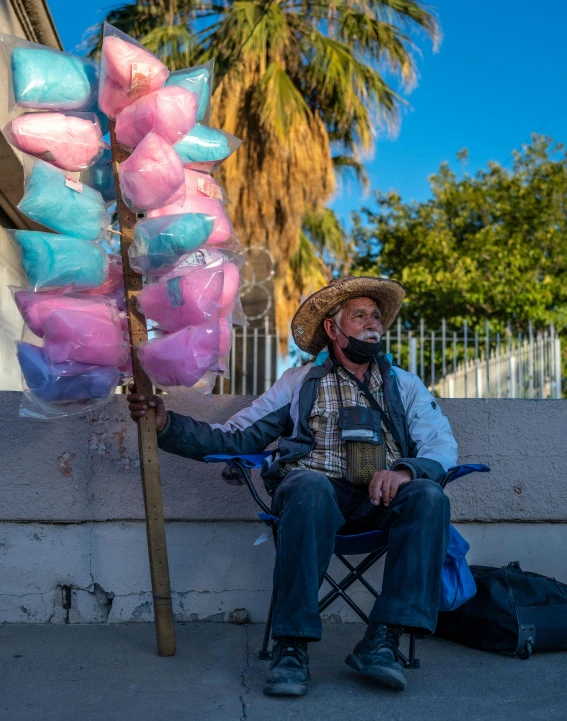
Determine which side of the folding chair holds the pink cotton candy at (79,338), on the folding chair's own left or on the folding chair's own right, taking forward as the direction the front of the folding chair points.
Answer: on the folding chair's own right

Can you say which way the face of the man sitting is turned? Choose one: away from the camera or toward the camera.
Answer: toward the camera

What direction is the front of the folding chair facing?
toward the camera

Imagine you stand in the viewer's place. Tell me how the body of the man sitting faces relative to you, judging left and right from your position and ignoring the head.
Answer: facing the viewer

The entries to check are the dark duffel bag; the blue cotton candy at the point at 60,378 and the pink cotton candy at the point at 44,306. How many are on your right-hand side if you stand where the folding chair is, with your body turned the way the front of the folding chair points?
2

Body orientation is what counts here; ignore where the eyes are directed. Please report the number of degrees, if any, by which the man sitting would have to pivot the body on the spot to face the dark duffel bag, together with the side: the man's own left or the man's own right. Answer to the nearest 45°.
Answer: approximately 90° to the man's own left

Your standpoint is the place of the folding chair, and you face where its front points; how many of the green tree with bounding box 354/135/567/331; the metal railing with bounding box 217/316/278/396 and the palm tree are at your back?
3

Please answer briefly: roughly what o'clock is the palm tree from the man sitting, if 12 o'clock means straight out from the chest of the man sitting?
The palm tree is roughly at 6 o'clock from the man sitting.
